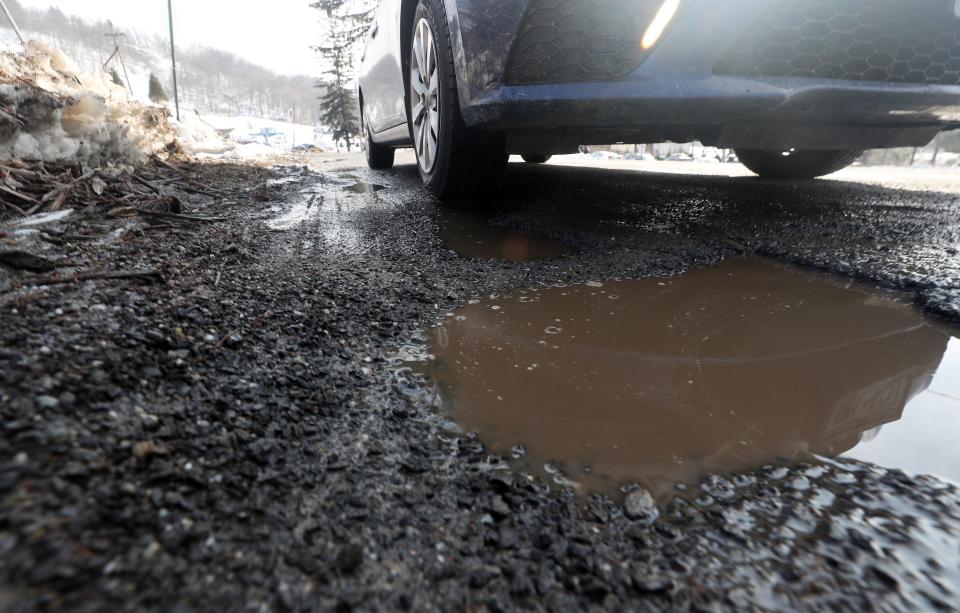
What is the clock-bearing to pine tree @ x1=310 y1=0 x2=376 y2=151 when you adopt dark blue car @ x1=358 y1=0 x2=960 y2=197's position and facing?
The pine tree is roughly at 6 o'clock from the dark blue car.

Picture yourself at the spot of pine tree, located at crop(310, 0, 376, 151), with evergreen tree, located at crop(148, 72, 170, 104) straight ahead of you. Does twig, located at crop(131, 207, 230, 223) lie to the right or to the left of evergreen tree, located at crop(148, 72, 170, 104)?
left

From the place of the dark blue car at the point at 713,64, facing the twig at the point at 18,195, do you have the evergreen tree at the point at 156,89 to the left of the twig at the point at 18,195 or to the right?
right

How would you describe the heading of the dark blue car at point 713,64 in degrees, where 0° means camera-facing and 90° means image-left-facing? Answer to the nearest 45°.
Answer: approximately 315°

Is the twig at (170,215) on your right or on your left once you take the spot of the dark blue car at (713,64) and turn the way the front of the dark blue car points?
on your right

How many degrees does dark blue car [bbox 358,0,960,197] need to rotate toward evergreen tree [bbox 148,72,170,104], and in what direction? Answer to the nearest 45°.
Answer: approximately 180°

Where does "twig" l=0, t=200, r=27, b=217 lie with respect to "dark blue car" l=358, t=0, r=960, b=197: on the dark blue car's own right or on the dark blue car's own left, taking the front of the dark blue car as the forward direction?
on the dark blue car's own right
